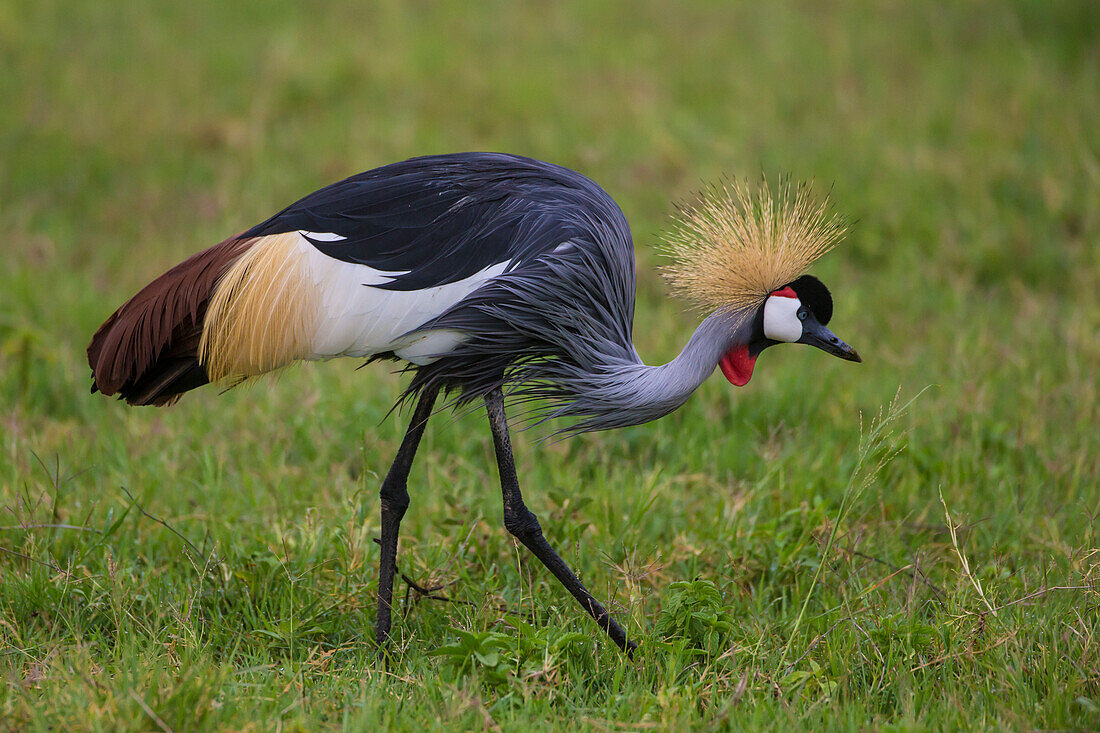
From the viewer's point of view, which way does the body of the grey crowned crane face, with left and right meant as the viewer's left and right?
facing to the right of the viewer
